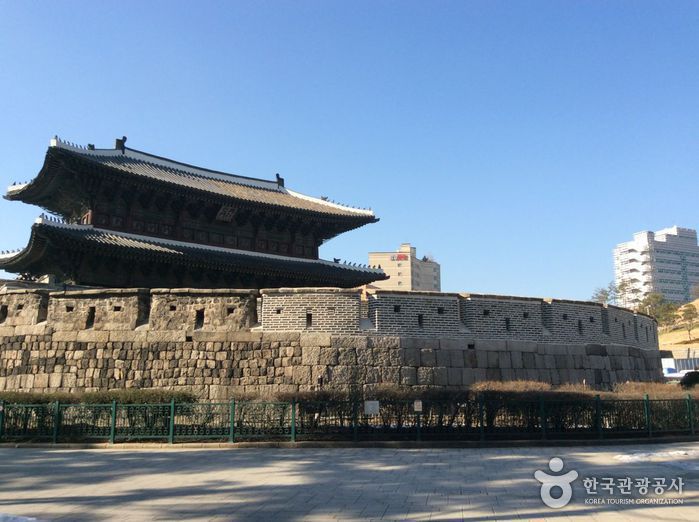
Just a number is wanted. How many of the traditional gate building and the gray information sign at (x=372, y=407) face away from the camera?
0

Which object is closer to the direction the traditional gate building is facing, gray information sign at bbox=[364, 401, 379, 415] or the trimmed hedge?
the gray information sign

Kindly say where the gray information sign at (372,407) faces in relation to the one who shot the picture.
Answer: facing the viewer

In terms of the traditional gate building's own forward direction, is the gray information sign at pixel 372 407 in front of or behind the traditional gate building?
in front

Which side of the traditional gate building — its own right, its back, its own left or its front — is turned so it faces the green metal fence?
front

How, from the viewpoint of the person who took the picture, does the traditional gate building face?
facing the viewer and to the right of the viewer
